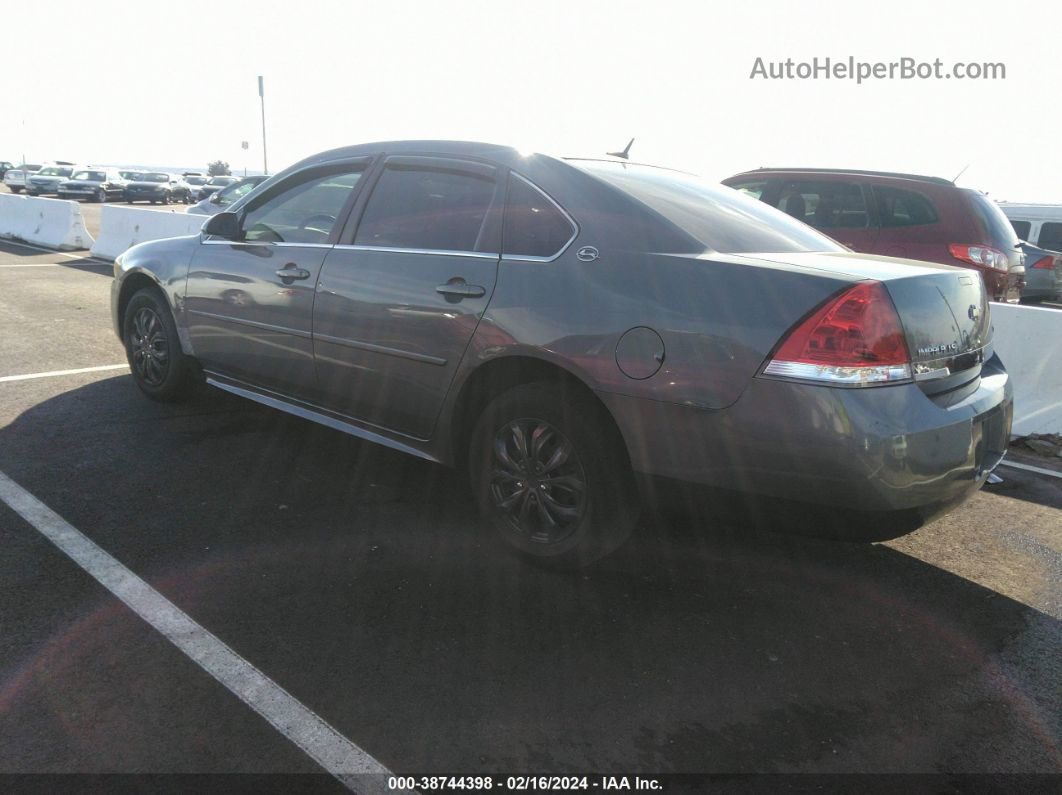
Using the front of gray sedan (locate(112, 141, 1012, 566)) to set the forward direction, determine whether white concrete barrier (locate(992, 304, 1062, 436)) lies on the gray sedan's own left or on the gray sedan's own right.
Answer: on the gray sedan's own right

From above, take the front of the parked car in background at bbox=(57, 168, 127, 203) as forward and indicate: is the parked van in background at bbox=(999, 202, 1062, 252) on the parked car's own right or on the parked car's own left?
on the parked car's own left

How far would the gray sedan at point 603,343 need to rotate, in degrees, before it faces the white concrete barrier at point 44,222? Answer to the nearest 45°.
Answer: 0° — it already faces it

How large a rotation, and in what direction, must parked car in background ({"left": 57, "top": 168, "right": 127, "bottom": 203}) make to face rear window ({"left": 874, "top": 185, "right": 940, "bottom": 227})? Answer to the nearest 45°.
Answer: approximately 45° to its left

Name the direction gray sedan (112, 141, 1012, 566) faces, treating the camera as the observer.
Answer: facing away from the viewer and to the left of the viewer

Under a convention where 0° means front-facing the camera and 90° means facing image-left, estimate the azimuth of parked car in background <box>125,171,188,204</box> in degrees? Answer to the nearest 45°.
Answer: approximately 45°

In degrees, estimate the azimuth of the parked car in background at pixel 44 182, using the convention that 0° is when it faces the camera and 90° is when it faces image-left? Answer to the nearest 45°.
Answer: approximately 45°

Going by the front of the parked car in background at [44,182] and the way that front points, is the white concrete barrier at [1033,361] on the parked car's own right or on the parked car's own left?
on the parked car's own left

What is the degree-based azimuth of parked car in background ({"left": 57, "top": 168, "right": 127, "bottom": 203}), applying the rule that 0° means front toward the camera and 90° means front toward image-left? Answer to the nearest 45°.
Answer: approximately 45°
